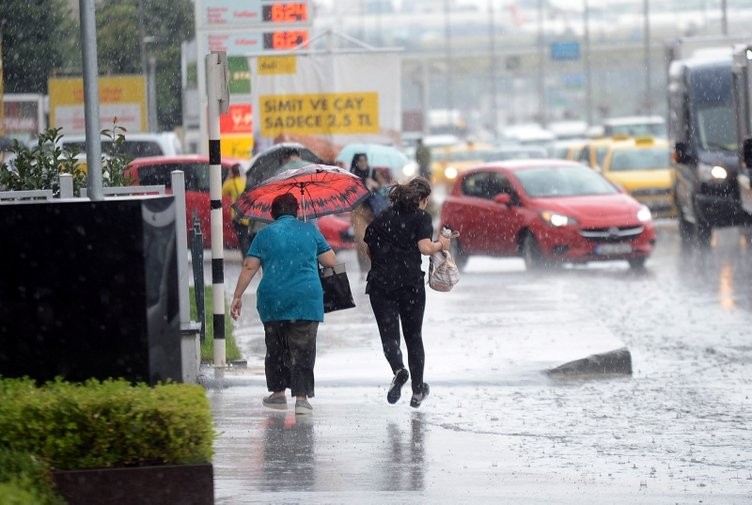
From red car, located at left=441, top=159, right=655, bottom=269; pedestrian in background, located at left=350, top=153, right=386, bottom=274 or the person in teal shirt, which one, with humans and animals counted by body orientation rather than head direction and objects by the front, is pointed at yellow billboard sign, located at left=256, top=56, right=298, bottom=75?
the person in teal shirt

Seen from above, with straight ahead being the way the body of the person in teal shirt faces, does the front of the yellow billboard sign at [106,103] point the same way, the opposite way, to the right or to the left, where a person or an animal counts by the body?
the opposite way

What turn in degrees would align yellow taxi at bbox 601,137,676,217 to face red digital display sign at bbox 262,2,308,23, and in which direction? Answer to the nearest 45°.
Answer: approximately 45° to its right

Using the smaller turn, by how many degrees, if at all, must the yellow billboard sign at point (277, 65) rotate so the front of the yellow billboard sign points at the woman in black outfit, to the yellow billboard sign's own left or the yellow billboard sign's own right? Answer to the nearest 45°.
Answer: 0° — it already faces them

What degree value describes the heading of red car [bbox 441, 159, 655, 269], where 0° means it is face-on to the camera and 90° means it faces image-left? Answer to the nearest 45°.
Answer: approximately 315°

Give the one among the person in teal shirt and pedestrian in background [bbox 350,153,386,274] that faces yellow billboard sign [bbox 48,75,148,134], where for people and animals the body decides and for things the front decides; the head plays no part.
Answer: the person in teal shirt

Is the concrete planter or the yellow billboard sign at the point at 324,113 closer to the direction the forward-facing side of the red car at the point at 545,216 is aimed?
the concrete planter

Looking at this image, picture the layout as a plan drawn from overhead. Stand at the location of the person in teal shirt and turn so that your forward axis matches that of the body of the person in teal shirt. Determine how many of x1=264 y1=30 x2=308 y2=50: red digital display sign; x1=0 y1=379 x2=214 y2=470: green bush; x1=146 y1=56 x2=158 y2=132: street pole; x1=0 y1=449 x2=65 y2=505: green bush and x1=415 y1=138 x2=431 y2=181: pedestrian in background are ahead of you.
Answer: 3

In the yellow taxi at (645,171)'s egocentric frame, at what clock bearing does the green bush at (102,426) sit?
The green bush is roughly at 12 o'clock from the yellow taxi.

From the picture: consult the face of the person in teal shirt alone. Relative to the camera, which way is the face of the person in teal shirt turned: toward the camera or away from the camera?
away from the camera

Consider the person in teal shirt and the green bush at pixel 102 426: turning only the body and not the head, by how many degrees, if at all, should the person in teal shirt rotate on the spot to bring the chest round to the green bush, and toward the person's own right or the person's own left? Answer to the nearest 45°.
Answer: approximately 180°

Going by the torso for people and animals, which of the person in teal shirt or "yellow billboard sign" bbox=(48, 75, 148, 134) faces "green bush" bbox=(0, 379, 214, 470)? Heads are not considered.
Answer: the yellow billboard sign

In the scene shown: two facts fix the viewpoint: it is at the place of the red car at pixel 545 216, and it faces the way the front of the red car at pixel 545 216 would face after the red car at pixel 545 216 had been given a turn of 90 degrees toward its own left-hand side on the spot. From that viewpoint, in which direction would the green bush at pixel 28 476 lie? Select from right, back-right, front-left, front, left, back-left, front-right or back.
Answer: back-right

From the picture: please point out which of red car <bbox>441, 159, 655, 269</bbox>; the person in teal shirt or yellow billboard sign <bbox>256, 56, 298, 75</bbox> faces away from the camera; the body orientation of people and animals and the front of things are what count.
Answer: the person in teal shirt

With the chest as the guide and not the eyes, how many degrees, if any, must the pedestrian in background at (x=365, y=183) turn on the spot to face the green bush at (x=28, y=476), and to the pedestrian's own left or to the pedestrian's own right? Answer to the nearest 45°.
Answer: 0° — they already face it

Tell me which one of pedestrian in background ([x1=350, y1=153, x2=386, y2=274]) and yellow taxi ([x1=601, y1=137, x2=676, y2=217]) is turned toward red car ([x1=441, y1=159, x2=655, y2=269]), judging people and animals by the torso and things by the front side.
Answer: the yellow taxi

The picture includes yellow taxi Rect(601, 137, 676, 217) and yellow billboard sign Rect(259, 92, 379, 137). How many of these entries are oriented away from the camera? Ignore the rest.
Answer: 0

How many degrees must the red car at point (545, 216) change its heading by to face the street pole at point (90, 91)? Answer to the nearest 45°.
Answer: approximately 45° to its right
